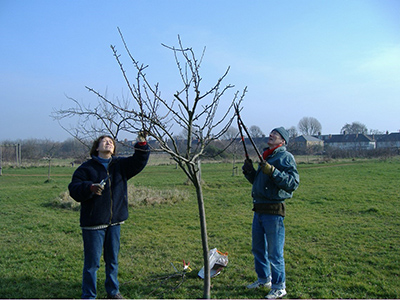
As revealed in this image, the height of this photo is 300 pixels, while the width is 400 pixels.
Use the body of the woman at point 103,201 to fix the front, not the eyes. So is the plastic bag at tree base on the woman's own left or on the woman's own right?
on the woman's own left

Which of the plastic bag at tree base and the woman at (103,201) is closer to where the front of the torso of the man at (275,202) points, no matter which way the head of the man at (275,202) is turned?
the woman

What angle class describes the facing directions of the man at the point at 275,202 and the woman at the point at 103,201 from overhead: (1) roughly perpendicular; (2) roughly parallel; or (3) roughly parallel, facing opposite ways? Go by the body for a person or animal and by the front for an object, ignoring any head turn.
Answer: roughly perpendicular

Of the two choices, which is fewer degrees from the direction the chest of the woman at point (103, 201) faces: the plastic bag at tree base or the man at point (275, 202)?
the man

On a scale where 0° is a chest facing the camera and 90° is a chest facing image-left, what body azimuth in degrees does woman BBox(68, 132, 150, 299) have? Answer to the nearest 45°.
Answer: approximately 0°

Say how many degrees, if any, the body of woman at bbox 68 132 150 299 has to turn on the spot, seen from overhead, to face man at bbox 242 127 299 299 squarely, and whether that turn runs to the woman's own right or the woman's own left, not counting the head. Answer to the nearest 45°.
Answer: approximately 90° to the woman's own left

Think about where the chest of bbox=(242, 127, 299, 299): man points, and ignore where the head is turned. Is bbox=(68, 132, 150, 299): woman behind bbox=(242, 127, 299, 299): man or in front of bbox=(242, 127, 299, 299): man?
in front
